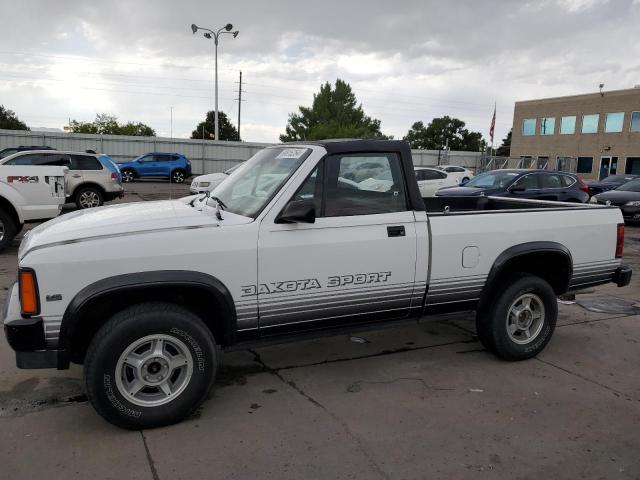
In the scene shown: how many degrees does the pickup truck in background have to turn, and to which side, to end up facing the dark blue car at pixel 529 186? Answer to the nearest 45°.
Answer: approximately 180°

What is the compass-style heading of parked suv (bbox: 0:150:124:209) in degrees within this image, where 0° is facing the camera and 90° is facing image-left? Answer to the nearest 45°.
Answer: approximately 90°

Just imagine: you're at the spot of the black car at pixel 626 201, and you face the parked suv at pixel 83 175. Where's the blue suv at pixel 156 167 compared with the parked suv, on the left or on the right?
right

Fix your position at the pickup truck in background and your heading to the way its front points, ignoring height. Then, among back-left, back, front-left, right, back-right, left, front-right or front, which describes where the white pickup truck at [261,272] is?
left

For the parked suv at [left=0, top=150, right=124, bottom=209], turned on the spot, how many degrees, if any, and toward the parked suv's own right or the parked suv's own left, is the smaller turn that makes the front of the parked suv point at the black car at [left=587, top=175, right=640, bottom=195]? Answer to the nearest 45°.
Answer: approximately 180°

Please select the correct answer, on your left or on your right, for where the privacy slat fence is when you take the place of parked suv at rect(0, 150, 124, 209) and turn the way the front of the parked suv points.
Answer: on your right

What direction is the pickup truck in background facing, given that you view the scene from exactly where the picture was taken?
facing to the left of the viewer

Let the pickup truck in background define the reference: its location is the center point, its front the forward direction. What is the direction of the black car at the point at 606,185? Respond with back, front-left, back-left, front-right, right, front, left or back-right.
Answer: back
